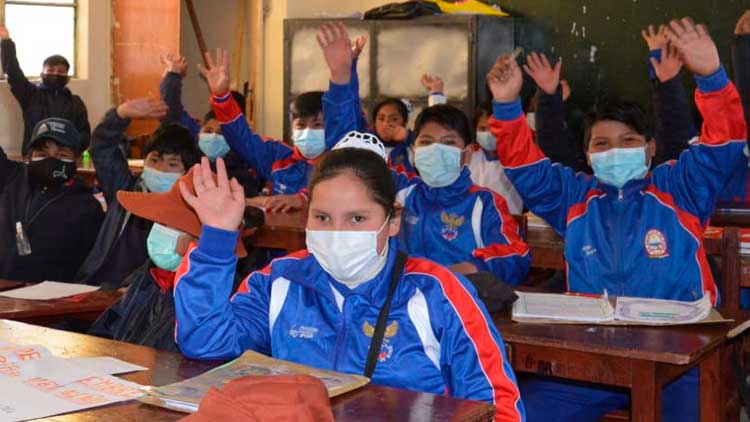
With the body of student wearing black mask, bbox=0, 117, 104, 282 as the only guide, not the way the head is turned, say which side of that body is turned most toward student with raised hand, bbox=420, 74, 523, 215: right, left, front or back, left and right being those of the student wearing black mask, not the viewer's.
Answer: left

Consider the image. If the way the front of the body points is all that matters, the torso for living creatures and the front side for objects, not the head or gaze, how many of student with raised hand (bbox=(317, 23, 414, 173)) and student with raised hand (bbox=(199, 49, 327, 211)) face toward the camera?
2

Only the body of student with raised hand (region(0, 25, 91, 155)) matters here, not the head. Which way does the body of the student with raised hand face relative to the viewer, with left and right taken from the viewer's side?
facing the viewer

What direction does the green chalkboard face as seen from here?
toward the camera

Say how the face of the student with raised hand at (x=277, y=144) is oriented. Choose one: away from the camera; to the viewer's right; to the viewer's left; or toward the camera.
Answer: toward the camera

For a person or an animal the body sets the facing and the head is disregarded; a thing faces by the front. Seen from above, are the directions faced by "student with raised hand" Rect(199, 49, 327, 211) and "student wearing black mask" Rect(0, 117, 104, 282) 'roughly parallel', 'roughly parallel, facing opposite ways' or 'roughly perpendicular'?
roughly parallel

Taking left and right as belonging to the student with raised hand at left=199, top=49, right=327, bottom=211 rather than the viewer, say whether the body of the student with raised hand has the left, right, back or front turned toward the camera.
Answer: front

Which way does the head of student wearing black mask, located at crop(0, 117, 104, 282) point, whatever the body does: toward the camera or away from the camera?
toward the camera

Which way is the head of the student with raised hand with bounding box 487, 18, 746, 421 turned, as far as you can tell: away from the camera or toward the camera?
toward the camera

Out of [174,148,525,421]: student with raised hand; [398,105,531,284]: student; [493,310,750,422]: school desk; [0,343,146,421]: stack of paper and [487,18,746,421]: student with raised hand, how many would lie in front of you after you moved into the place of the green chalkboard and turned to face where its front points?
5

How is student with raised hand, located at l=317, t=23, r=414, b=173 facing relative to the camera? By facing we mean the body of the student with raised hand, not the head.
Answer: toward the camera

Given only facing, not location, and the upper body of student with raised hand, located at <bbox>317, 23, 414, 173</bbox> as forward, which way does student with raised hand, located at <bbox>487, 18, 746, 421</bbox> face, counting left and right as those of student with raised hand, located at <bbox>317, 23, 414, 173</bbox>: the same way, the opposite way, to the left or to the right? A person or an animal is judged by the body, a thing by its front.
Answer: the same way

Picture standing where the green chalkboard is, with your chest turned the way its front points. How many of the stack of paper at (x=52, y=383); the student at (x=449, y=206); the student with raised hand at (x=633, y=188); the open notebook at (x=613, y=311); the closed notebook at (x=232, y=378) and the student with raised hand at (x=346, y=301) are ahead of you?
6

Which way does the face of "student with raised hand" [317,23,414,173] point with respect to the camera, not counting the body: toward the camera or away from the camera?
toward the camera

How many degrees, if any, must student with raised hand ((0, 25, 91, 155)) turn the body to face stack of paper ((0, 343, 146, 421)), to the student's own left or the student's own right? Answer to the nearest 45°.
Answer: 0° — they already face it
